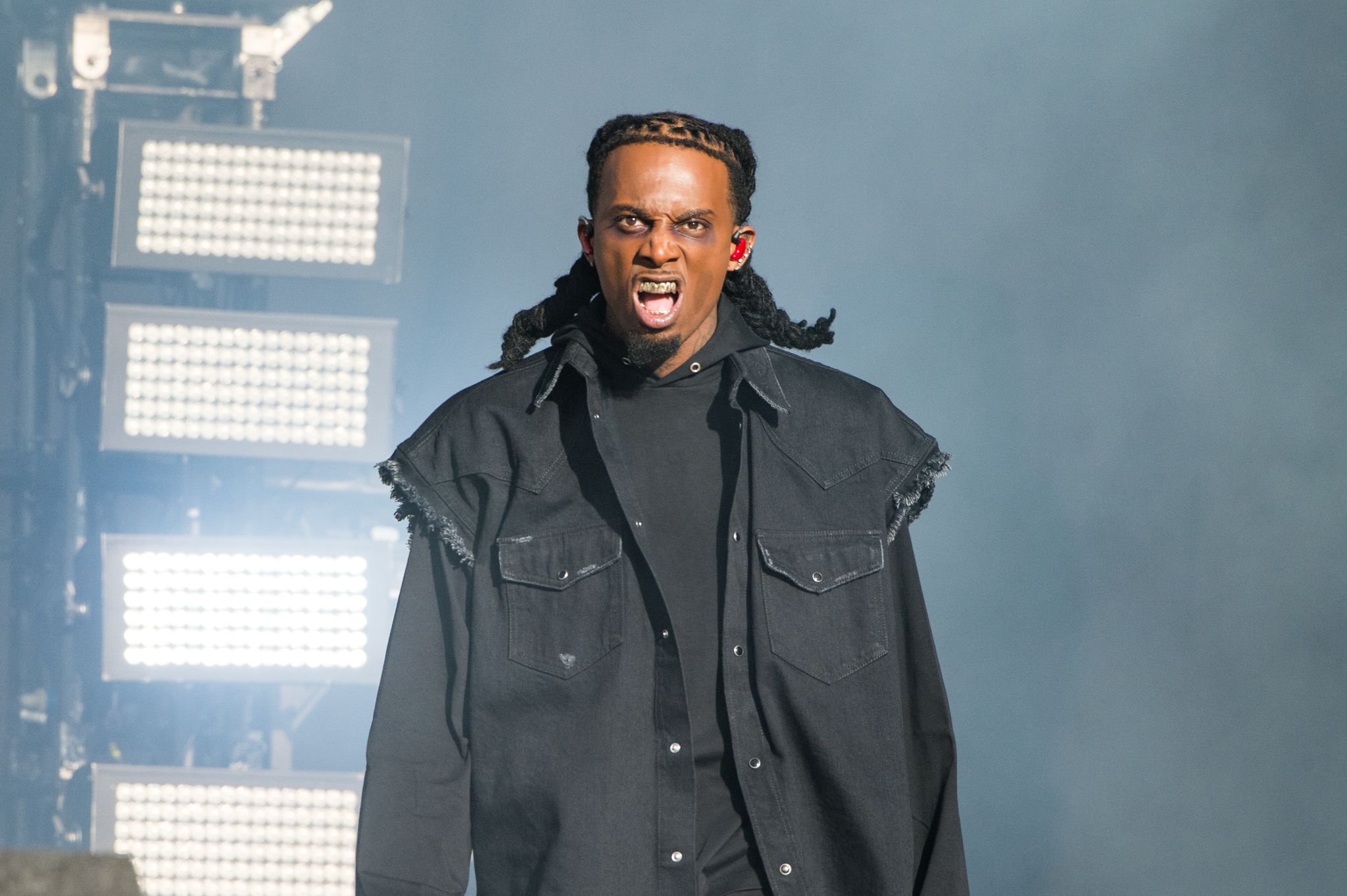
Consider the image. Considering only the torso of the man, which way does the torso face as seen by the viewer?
toward the camera

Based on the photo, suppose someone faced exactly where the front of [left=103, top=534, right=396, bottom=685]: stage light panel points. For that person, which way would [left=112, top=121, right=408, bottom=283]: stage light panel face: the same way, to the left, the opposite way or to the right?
the same way

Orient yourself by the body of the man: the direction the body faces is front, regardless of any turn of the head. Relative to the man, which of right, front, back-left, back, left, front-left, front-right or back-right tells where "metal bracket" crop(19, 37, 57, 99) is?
back-right

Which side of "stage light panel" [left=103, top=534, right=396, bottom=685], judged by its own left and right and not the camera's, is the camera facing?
front

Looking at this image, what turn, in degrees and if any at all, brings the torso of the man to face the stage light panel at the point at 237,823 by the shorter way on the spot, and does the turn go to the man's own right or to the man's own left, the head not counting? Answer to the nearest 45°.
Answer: approximately 135° to the man's own right

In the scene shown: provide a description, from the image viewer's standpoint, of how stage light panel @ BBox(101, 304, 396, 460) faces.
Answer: facing the viewer

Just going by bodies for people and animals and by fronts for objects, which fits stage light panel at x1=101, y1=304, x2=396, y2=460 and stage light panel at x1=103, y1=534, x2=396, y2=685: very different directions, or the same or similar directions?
same or similar directions

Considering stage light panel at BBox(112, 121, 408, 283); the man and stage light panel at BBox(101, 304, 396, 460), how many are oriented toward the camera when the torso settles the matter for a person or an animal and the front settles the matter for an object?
3

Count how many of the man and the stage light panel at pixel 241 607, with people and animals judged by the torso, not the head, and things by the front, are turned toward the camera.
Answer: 2

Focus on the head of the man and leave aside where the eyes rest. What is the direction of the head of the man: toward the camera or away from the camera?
toward the camera

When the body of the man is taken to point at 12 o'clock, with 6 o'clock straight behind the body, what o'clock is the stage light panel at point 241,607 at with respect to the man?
The stage light panel is roughly at 5 o'clock from the man.

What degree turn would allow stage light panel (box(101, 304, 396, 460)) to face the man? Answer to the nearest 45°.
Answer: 0° — it already faces them
